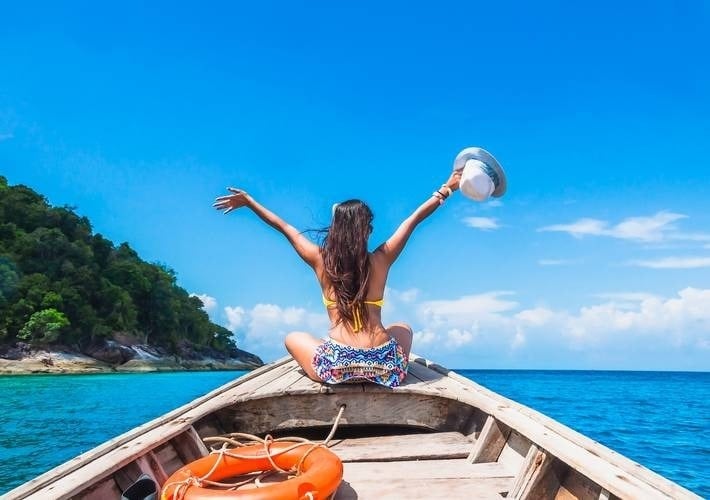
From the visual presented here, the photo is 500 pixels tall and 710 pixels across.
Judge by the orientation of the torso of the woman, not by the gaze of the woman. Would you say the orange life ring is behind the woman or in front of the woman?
behind

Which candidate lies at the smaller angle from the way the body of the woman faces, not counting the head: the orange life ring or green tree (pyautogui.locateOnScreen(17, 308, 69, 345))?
the green tree

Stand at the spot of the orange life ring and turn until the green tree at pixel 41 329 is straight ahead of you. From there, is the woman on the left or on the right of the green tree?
right

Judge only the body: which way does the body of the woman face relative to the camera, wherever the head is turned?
away from the camera

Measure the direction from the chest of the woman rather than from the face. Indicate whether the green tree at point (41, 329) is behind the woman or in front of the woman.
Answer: in front
